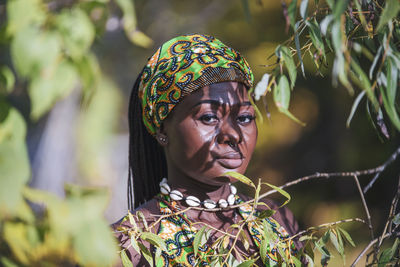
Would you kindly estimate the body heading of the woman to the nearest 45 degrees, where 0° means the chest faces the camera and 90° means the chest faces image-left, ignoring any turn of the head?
approximately 315°

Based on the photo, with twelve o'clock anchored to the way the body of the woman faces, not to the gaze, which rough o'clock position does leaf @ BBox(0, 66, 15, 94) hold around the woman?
The leaf is roughly at 2 o'clock from the woman.

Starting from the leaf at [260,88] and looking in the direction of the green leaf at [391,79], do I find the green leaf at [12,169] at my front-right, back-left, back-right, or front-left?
back-right

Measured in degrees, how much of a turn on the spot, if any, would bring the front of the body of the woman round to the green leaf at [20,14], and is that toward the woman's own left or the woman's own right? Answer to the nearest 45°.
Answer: approximately 45° to the woman's own right

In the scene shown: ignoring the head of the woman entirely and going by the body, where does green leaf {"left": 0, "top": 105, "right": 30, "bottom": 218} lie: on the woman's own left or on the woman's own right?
on the woman's own right

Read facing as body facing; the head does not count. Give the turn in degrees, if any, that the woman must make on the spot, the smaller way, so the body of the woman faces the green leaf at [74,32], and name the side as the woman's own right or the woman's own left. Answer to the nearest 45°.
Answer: approximately 45° to the woman's own right

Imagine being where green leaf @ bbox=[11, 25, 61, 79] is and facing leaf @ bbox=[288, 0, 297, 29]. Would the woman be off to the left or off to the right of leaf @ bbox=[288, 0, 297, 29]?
left

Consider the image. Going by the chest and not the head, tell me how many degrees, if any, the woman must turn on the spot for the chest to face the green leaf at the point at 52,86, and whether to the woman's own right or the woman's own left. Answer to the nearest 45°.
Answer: approximately 45° to the woman's own right
